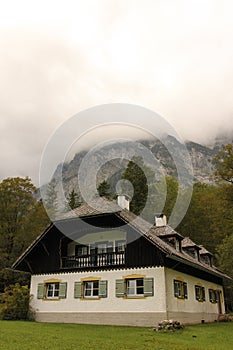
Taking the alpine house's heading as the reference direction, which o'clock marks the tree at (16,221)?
The tree is roughly at 3 o'clock from the alpine house.

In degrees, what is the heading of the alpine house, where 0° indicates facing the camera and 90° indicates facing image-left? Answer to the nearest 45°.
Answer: approximately 45°

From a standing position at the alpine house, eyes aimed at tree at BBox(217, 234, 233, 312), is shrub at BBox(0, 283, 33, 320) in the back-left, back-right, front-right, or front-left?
back-left

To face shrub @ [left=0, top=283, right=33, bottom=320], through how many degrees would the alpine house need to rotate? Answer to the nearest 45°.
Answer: approximately 45° to its right

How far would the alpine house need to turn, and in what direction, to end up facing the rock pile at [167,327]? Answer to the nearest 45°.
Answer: approximately 90° to its left

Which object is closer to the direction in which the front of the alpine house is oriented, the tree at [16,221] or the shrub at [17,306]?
the shrub
